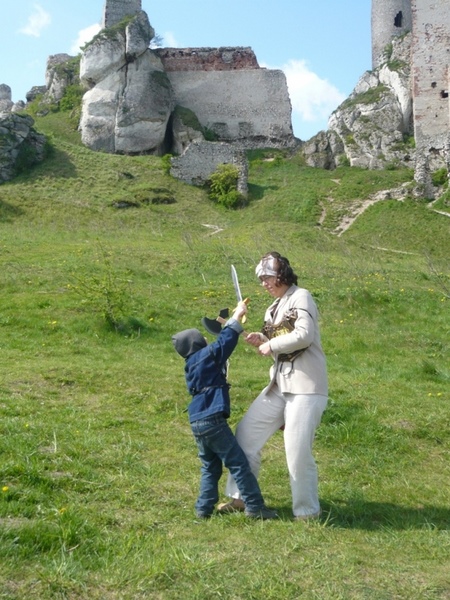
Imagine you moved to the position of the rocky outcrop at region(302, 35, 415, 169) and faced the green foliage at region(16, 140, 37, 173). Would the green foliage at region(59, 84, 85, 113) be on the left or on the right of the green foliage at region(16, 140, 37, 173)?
right

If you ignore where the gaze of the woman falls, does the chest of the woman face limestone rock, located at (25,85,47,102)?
no

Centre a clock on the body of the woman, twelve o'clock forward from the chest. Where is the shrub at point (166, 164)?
The shrub is roughly at 4 o'clock from the woman.

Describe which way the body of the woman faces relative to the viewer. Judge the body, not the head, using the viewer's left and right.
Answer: facing the viewer and to the left of the viewer

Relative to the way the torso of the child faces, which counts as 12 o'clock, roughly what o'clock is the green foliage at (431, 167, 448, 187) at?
The green foliage is roughly at 11 o'clock from the child.

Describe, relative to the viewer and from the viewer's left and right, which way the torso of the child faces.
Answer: facing away from the viewer and to the right of the viewer

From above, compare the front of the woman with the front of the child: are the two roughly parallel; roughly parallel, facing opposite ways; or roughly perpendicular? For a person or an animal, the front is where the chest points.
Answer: roughly parallel, facing opposite ways

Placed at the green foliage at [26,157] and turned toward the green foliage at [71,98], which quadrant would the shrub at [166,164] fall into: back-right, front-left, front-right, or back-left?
front-right

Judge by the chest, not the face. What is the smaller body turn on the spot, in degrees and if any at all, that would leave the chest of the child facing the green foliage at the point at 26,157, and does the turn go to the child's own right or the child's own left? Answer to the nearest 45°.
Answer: approximately 45° to the child's own left

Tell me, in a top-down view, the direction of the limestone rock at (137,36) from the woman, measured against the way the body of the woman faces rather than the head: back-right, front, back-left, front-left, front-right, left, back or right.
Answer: back-right

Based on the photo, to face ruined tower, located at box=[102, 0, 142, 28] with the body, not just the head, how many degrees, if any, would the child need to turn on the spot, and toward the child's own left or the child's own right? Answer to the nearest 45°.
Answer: approximately 45° to the child's own left

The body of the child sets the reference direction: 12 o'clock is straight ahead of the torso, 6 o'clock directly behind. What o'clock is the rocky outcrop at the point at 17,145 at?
The rocky outcrop is roughly at 10 o'clock from the child.

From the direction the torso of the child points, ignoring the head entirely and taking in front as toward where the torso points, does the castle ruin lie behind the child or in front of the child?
in front

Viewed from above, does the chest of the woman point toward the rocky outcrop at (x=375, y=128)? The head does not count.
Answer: no
